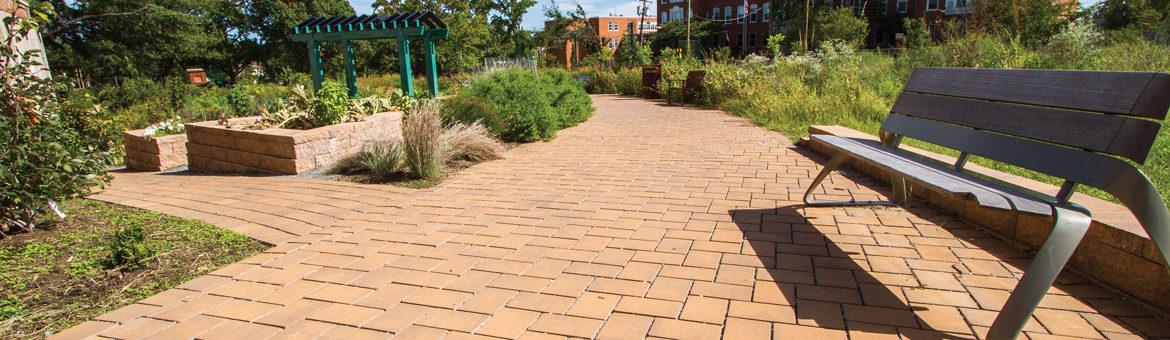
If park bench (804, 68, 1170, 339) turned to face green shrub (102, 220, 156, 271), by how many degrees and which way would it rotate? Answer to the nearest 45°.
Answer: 0° — it already faces it

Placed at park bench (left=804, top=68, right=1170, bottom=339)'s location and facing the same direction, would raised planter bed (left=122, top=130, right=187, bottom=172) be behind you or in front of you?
in front

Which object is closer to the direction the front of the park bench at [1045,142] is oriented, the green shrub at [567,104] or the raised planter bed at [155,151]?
the raised planter bed

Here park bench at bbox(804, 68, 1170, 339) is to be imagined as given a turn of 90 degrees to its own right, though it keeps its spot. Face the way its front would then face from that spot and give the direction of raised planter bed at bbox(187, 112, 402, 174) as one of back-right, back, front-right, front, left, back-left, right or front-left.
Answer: front-left

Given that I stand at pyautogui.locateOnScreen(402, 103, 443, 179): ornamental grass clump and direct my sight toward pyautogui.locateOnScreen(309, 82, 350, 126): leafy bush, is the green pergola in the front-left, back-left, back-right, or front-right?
front-right

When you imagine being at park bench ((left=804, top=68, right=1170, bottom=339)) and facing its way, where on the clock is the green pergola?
The green pergola is roughly at 2 o'clock from the park bench.

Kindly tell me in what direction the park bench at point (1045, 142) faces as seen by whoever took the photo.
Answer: facing the viewer and to the left of the viewer

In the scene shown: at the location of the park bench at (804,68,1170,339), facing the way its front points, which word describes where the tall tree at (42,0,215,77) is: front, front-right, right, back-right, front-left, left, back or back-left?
front-right

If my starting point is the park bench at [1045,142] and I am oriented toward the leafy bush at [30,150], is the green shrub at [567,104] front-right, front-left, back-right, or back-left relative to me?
front-right

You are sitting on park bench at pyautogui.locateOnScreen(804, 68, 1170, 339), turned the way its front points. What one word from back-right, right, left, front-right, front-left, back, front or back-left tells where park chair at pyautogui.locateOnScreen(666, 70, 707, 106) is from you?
right

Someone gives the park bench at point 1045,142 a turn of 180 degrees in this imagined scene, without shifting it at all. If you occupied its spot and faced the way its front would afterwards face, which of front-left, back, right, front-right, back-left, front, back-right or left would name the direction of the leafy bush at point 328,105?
back-left

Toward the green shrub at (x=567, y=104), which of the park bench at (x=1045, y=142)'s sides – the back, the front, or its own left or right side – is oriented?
right

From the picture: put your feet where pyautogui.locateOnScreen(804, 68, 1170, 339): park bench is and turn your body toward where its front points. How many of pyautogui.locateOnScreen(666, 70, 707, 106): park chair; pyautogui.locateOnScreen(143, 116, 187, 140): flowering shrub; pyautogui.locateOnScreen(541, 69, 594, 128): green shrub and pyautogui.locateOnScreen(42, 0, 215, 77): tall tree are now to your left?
0

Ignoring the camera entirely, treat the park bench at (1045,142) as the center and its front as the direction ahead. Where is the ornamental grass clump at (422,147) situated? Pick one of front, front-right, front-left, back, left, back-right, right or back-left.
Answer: front-right
